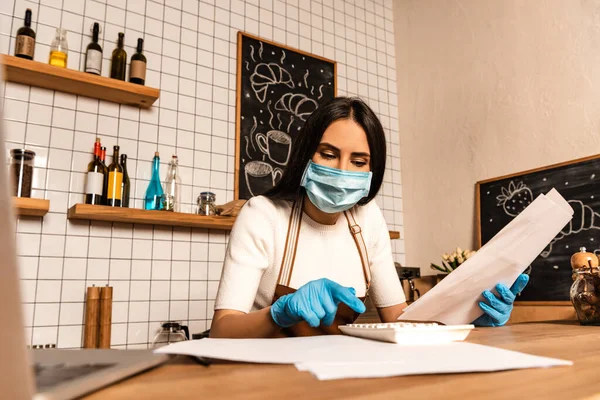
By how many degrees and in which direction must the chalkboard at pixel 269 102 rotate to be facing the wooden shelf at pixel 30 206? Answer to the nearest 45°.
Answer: approximately 90° to its right

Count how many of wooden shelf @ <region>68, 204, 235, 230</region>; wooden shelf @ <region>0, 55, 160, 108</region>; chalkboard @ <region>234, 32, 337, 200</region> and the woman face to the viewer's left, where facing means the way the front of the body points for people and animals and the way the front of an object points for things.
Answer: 0

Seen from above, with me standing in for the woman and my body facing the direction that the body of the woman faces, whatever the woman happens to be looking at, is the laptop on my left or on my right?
on my right

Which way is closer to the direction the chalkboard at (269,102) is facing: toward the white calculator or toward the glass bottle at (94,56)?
the white calculator

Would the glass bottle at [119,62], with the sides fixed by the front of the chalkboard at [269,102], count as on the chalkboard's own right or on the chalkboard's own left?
on the chalkboard's own right

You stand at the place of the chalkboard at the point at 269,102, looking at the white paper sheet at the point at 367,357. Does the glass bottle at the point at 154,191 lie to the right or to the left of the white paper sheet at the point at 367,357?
right

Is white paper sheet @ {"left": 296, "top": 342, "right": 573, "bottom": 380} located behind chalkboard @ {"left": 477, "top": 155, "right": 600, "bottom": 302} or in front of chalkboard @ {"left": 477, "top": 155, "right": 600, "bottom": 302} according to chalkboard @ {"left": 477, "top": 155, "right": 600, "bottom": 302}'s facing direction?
in front

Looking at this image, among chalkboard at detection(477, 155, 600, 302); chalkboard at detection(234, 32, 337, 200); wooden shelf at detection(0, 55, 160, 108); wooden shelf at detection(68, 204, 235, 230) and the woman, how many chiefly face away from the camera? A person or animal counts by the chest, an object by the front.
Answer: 0

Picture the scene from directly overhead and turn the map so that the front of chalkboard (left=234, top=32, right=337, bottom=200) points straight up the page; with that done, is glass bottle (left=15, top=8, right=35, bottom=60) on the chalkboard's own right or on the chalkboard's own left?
on the chalkboard's own right

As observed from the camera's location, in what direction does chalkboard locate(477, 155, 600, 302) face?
facing the viewer and to the left of the viewer

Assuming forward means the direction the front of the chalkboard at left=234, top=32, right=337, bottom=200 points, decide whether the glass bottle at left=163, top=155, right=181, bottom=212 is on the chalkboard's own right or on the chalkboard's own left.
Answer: on the chalkboard's own right

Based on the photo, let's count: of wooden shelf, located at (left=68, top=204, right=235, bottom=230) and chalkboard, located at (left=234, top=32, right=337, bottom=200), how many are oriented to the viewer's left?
0

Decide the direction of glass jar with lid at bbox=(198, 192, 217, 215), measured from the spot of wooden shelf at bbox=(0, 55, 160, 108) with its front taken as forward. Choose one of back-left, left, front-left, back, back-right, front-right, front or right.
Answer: front-left

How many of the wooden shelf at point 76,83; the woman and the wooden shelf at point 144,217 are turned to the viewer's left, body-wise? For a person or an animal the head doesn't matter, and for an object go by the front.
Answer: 0

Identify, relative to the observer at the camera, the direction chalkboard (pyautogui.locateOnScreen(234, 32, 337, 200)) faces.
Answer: facing the viewer and to the right of the viewer

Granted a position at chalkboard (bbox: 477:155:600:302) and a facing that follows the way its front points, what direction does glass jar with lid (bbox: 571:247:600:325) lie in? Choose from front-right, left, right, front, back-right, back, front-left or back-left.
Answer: front-left

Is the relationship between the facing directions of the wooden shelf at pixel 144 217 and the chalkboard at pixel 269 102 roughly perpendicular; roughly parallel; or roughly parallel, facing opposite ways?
roughly parallel
